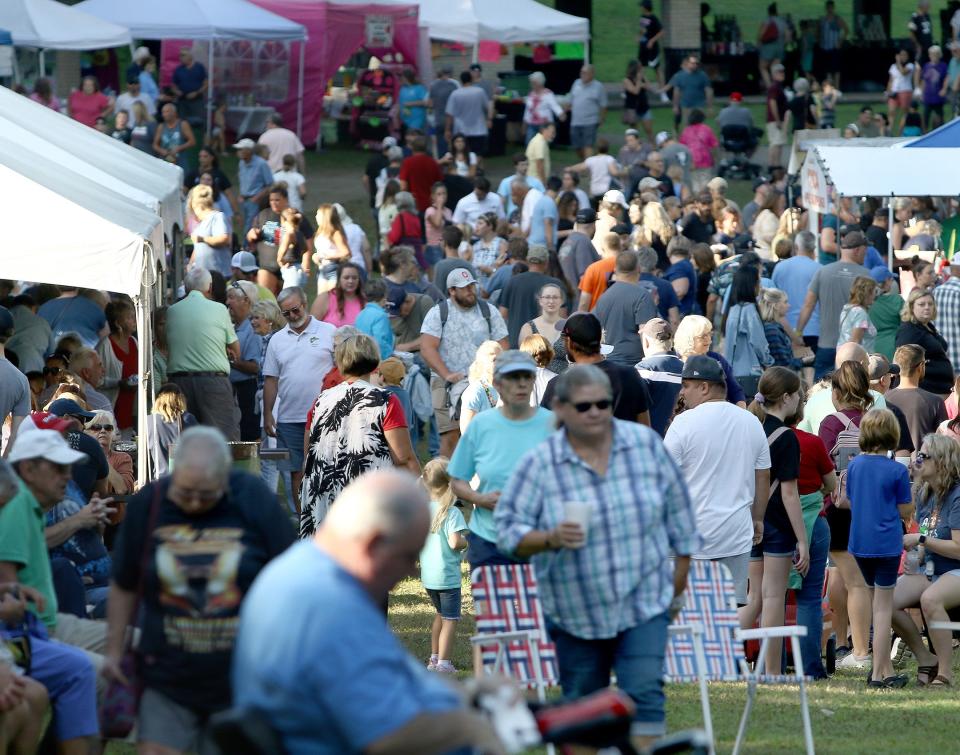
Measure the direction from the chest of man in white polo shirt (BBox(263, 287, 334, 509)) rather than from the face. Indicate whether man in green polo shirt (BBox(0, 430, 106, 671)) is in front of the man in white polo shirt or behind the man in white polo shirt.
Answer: in front

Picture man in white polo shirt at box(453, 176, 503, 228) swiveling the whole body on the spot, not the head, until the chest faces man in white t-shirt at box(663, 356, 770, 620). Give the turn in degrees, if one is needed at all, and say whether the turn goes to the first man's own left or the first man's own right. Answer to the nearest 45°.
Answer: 0° — they already face them

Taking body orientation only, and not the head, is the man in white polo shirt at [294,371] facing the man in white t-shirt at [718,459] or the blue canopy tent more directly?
the man in white t-shirt

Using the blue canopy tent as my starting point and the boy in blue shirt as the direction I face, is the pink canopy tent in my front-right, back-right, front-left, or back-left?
back-right

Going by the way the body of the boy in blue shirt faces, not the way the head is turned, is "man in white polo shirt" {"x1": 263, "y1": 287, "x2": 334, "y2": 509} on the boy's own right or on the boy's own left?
on the boy's own left

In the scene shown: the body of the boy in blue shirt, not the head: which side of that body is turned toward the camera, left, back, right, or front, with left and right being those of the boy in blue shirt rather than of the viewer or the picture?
back

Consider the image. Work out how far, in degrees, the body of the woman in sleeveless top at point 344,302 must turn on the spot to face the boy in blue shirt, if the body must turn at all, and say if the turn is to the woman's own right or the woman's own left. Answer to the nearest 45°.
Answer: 0° — they already face them

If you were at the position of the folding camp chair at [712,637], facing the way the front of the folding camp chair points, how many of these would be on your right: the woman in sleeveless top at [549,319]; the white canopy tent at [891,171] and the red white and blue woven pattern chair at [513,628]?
1

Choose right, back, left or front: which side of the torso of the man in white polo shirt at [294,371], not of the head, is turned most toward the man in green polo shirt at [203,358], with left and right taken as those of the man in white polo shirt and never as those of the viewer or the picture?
right

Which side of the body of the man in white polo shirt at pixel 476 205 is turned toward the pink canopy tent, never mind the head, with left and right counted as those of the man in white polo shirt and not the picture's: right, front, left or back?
back

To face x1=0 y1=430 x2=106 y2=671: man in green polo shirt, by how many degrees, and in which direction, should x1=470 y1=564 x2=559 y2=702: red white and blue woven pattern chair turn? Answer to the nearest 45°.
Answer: approximately 135° to its right

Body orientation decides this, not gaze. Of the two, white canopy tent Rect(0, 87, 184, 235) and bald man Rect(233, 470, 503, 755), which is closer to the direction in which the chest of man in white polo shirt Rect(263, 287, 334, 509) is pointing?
the bald man

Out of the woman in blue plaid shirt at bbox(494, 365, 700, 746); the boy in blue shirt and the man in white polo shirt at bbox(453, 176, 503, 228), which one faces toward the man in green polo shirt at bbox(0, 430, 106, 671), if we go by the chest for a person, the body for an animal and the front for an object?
the man in white polo shirt

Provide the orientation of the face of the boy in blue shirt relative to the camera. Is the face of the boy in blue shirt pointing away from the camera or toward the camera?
away from the camera

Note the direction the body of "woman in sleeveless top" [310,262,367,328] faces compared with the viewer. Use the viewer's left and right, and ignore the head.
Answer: facing the viewer and to the right of the viewer

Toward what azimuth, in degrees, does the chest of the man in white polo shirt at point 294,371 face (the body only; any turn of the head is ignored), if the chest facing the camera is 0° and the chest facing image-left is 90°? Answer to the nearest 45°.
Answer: approximately 0°
